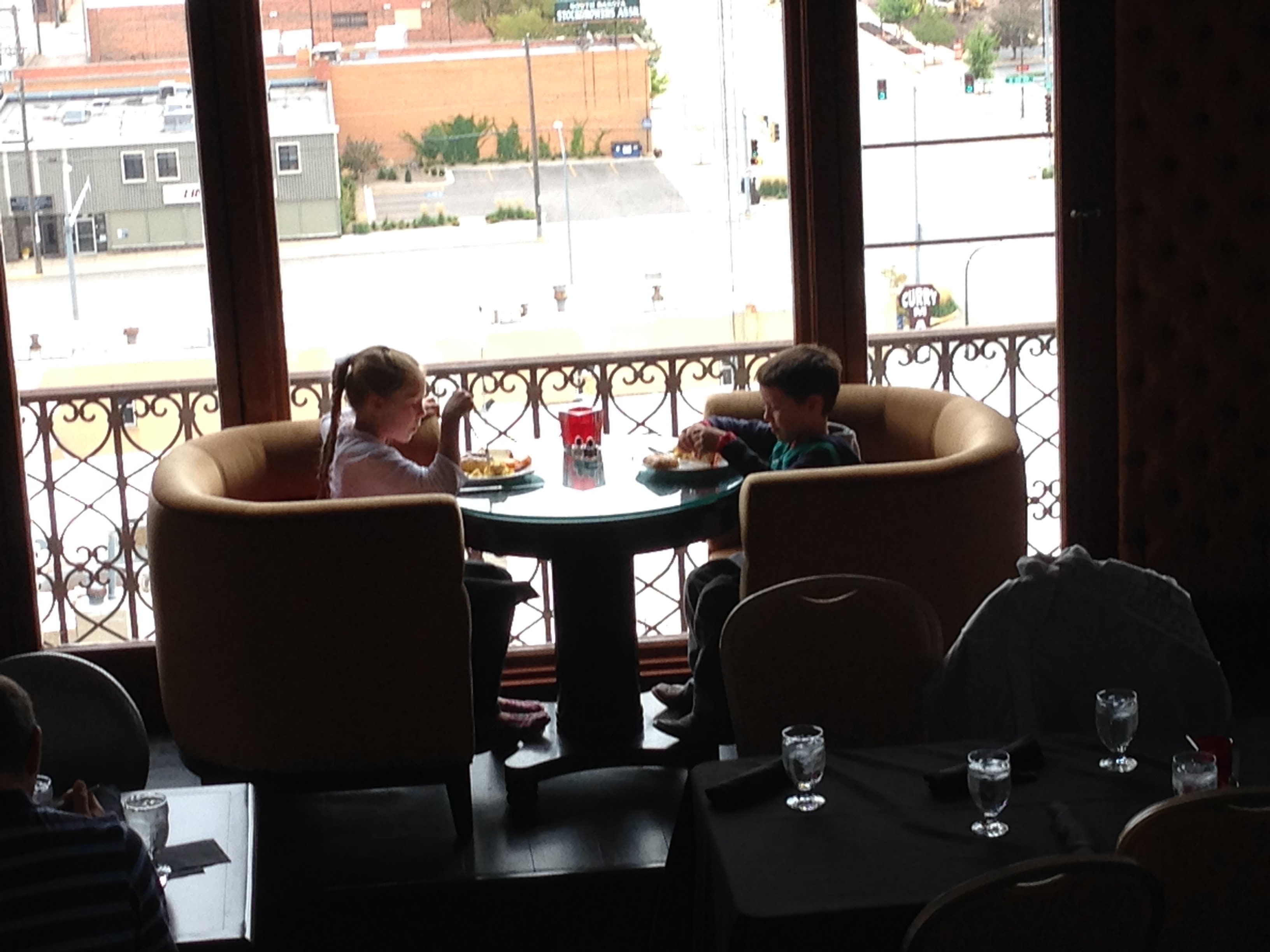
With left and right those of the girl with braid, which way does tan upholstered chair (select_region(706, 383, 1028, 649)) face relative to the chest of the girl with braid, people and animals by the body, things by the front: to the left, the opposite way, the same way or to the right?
the opposite way

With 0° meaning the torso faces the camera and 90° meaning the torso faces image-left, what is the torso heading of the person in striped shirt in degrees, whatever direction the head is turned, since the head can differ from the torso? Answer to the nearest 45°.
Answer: approximately 180°

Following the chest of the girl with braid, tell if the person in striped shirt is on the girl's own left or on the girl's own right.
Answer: on the girl's own right

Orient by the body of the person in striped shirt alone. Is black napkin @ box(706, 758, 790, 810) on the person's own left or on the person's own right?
on the person's own right

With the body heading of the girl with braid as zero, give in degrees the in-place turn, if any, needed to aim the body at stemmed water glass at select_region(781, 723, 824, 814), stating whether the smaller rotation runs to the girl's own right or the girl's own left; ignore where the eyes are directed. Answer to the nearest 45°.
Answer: approximately 90° to the girl's own right

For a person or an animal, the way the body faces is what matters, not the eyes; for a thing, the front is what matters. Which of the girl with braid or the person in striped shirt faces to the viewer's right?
the girl with braid

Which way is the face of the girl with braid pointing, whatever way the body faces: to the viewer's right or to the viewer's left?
to the viewer's right

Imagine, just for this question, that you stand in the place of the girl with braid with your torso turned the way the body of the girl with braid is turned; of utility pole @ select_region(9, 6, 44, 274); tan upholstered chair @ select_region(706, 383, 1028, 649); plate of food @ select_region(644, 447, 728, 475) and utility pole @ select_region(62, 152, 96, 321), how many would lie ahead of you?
2

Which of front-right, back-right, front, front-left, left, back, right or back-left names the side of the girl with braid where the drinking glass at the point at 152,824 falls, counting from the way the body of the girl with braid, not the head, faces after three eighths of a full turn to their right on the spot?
front-left

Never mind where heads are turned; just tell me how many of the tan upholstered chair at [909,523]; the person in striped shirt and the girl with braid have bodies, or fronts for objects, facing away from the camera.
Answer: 1

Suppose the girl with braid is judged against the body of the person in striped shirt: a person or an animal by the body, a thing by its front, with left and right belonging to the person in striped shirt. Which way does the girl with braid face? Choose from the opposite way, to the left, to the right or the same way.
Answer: to the right

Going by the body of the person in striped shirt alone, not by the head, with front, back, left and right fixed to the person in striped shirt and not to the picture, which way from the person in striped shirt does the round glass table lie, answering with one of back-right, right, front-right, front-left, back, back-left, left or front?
front-right

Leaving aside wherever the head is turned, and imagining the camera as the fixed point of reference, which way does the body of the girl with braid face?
to the viewer's right

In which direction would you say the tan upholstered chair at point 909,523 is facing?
to the viewer's left

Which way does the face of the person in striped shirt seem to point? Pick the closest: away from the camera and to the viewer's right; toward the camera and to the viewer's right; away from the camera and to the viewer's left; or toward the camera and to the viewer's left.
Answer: away from the camera and to the viewer's right
